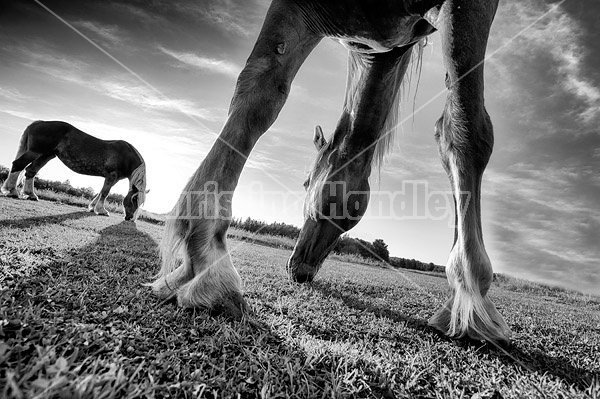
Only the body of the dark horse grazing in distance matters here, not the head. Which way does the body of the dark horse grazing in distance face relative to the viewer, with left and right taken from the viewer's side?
facing to the right of the viewer

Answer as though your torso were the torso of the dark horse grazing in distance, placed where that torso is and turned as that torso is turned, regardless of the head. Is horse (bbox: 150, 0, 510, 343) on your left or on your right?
on your right
